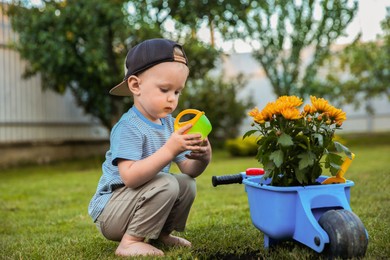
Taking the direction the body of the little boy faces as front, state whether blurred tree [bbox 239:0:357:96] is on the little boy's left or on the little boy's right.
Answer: on the little boy's left

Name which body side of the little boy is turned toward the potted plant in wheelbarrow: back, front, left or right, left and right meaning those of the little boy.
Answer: front

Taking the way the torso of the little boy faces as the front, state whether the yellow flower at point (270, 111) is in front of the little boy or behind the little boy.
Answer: in front

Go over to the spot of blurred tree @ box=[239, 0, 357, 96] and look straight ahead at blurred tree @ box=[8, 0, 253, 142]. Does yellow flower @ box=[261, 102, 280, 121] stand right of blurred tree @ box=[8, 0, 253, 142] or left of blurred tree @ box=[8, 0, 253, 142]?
left

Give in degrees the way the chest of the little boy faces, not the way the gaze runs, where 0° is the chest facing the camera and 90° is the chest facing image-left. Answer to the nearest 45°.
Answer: approximately 315°

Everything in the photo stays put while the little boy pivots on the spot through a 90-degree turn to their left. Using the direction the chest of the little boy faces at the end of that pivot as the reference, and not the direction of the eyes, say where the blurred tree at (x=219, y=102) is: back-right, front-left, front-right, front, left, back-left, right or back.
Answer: front-left

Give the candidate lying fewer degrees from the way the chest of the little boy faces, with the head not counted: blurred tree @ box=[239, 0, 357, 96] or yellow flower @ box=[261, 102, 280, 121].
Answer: the yellow flower

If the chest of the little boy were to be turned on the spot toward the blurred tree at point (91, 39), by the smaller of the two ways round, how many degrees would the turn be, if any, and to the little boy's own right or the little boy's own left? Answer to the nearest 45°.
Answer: approximately 135° to the little boy's own left

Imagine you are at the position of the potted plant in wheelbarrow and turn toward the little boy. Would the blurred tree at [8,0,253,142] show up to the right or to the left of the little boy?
right

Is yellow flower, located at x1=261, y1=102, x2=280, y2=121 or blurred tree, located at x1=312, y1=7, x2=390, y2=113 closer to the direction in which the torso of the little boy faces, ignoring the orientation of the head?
the yellow flower
